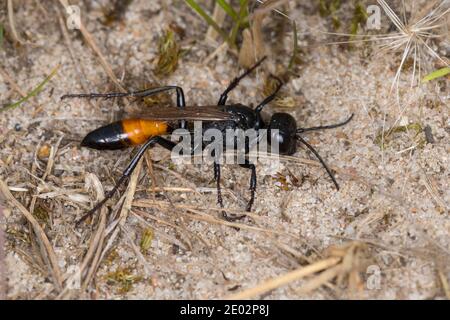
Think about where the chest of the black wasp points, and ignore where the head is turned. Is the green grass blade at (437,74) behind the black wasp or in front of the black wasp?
in front

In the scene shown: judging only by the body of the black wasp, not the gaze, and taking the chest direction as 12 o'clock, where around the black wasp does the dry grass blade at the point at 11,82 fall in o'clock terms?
The dry grass blade is roughly at 6 o'clock from the black wasp.

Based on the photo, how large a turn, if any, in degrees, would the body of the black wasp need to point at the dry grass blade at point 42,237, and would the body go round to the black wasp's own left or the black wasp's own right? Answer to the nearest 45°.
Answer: approximately 180°

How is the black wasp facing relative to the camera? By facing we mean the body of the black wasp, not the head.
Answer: to the viewer's right

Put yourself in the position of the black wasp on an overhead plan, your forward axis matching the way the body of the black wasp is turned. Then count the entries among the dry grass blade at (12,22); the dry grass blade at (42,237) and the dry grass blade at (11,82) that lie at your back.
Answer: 3

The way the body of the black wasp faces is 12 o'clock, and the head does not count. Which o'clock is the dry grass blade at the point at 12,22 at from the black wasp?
The dry grass blade is roughly at 6 o'clock from the black wasp.
